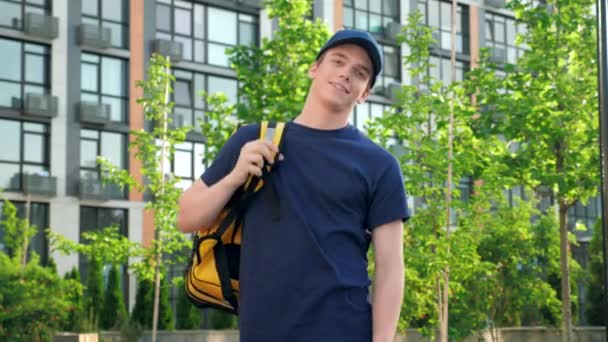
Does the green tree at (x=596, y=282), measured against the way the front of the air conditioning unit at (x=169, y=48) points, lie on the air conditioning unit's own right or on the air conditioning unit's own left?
on the air conditioning unit's own left

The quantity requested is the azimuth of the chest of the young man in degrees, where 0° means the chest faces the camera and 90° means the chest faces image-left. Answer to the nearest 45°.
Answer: approximately 0°

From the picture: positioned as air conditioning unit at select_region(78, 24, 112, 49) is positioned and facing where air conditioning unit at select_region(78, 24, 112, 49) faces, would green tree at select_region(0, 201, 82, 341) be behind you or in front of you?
in front

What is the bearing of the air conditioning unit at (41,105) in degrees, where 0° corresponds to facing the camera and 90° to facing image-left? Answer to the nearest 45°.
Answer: approximately 45°
